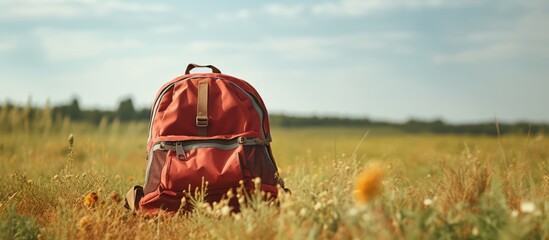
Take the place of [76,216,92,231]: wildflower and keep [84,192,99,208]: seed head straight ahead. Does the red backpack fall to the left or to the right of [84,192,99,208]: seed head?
right

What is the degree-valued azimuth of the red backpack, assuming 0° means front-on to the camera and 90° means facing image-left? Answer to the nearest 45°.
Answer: approximately 0°

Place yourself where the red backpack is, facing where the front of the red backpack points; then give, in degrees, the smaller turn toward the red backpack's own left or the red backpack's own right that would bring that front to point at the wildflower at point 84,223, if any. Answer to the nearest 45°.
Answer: approximately 45° to the red backpack's own right

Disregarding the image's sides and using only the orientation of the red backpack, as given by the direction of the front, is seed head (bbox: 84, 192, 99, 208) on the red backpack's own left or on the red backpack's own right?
on the red backpack's own right
